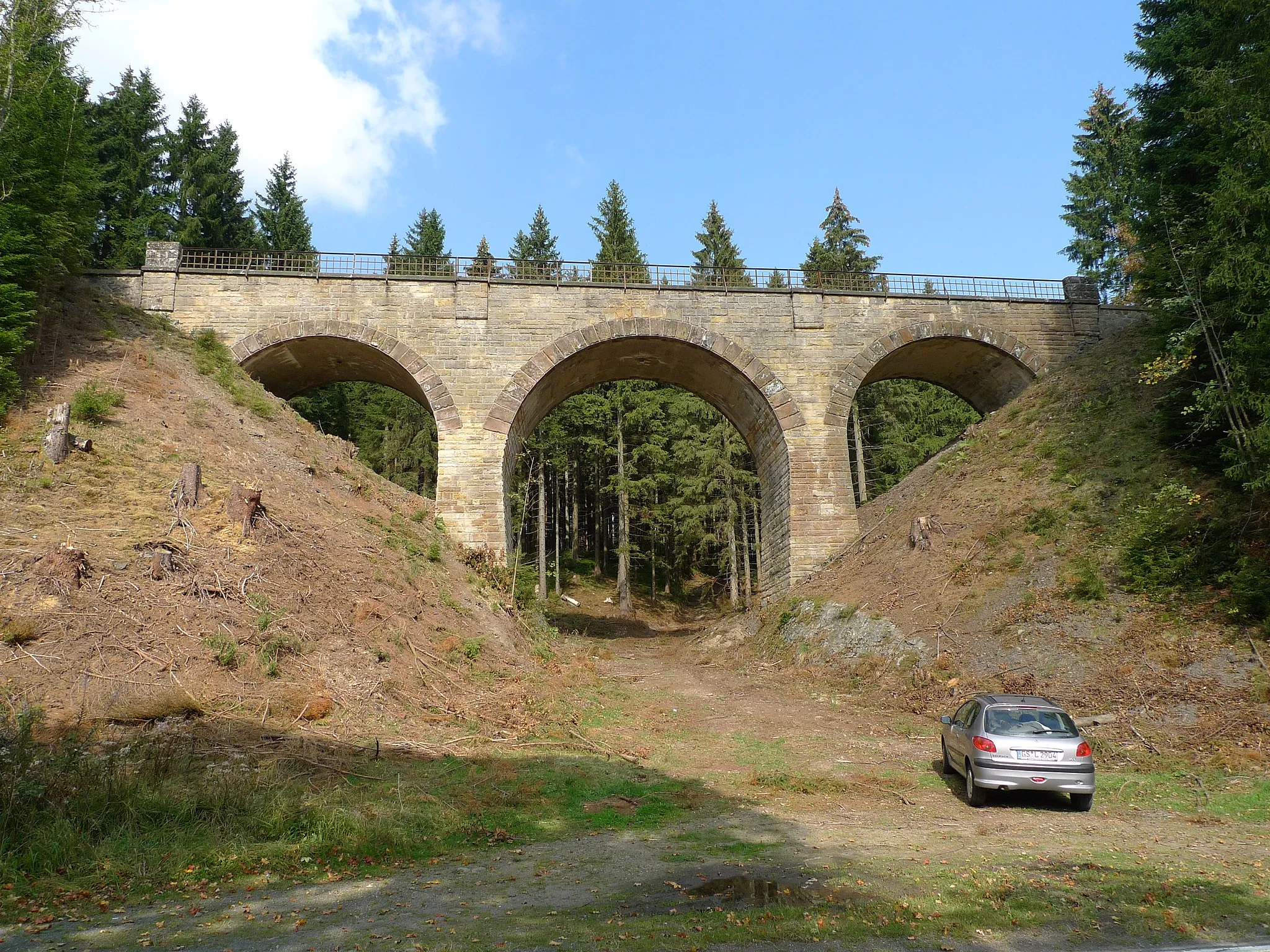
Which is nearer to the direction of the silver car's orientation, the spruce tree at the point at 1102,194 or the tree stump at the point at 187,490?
the spruce tree

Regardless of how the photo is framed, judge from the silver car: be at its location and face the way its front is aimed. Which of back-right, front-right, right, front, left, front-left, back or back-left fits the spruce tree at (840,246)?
front

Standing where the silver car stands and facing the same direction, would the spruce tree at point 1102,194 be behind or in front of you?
in front

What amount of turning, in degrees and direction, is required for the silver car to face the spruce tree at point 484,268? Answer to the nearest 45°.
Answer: approximately 45° to its left

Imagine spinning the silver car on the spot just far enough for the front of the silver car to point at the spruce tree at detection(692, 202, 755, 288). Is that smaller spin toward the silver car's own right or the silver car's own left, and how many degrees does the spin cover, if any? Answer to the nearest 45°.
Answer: approximately 45° to the silver car's own left

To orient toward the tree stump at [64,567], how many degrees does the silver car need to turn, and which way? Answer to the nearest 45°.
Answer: approximately 90° to its left

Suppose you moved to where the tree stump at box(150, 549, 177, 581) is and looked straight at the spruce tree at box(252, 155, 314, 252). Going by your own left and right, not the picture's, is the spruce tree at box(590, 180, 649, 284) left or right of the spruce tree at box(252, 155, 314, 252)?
right

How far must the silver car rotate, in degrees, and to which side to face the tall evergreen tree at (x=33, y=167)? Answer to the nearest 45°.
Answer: approximately 90° to its left

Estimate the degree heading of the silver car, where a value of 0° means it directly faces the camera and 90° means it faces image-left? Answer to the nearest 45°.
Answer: approximately 180°

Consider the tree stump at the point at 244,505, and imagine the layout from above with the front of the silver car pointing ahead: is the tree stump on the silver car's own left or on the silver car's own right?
on the silver car's own left

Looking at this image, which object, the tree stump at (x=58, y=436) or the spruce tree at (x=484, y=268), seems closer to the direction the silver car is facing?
the spruce tree

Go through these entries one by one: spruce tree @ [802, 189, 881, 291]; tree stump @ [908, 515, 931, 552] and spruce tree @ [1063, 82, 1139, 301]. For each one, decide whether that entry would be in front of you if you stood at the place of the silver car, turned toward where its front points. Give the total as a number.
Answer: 3

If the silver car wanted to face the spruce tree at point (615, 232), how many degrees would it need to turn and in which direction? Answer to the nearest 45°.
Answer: approximately 45° to its left

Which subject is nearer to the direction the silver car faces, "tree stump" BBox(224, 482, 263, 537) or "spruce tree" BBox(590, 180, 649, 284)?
the spruce tree

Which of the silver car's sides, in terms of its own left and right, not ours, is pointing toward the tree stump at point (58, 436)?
left

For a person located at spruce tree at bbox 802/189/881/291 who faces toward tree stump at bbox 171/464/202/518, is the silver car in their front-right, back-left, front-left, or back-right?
front-left
